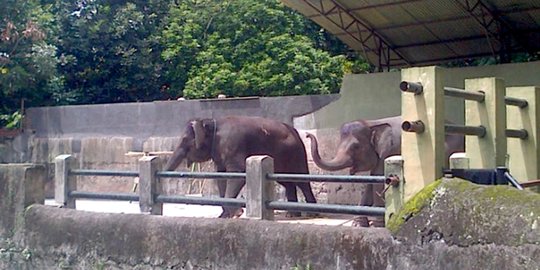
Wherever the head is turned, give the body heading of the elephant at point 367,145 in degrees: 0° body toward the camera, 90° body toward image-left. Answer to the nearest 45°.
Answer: approximately 90°

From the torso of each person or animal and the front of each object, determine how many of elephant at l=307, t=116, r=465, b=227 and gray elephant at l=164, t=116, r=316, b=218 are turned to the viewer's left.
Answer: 2

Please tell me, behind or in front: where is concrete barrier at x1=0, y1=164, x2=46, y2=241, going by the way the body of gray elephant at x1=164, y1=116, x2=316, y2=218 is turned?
in front

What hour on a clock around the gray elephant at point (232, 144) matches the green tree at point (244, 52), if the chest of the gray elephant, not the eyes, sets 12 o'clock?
The green tree is roughly at 3 o'clock from the gray elephant.

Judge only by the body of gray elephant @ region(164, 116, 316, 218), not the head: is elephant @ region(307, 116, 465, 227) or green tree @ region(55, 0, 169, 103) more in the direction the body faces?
the green tree

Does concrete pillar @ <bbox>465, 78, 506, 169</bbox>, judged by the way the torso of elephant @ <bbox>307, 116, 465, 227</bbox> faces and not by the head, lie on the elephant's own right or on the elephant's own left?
on the elephant's own left

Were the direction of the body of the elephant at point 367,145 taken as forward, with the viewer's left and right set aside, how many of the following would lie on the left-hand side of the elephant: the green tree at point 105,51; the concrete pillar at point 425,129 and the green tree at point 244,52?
1

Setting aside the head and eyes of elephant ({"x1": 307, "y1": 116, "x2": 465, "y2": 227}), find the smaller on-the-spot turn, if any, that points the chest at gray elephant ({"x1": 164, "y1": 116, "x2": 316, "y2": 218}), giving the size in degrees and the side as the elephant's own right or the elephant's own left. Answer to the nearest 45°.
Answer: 0° — it already faces it

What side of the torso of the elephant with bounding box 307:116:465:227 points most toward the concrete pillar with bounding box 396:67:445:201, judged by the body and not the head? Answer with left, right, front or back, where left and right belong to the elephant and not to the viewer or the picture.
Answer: left

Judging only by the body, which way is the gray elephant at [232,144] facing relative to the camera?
to the viewer's left

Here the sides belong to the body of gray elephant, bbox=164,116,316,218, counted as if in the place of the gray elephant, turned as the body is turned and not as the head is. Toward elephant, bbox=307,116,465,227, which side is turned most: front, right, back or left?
back

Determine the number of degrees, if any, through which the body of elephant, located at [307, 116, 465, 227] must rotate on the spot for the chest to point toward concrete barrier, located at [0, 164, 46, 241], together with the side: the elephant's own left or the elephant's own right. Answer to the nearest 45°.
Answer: approximately 45° to the elephant's own left

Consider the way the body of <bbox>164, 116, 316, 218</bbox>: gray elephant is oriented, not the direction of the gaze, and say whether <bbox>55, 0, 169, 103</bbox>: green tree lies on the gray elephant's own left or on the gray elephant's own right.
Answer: on the gray elephant's own right
